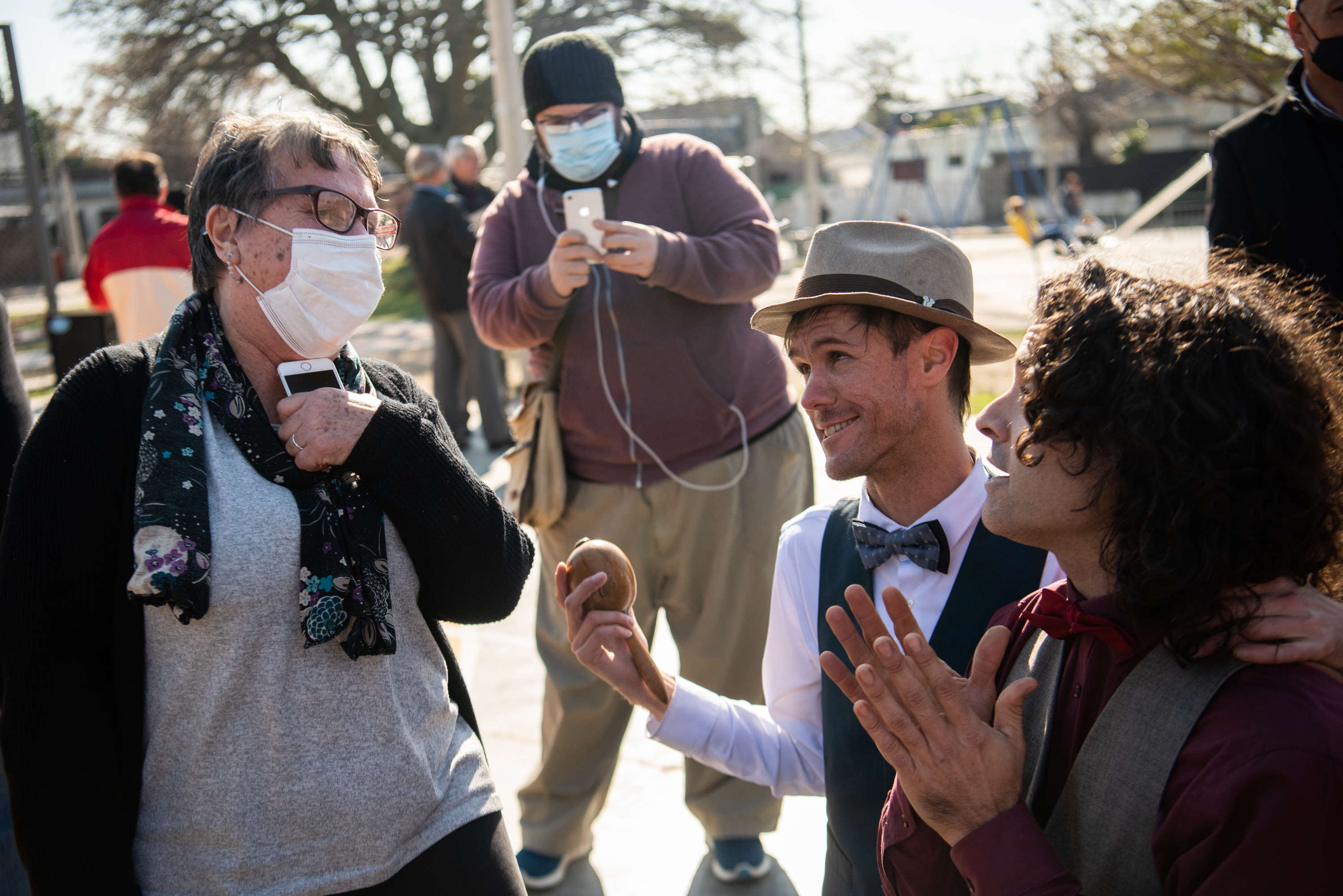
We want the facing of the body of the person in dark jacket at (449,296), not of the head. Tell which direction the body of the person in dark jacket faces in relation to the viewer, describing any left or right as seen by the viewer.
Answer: facing away from the viewer and to the right of the viewer

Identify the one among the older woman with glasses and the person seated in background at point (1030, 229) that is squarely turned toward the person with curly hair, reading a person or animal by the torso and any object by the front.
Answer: the older woman with glasses

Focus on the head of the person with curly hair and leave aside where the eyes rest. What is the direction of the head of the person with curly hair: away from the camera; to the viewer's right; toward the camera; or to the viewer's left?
to the viewer's left

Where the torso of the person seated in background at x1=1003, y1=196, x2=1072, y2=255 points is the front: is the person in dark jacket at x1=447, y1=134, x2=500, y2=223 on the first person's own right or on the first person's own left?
on the first person's own right

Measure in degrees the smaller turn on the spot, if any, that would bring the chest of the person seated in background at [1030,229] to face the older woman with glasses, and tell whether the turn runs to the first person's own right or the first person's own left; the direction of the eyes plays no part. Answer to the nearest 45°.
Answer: approximately 90° to the first person's own right

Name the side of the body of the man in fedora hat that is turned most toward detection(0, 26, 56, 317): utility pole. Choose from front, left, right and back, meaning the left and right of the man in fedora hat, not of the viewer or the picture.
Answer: right

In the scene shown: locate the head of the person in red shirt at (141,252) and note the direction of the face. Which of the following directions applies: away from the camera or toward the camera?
away from the camera
